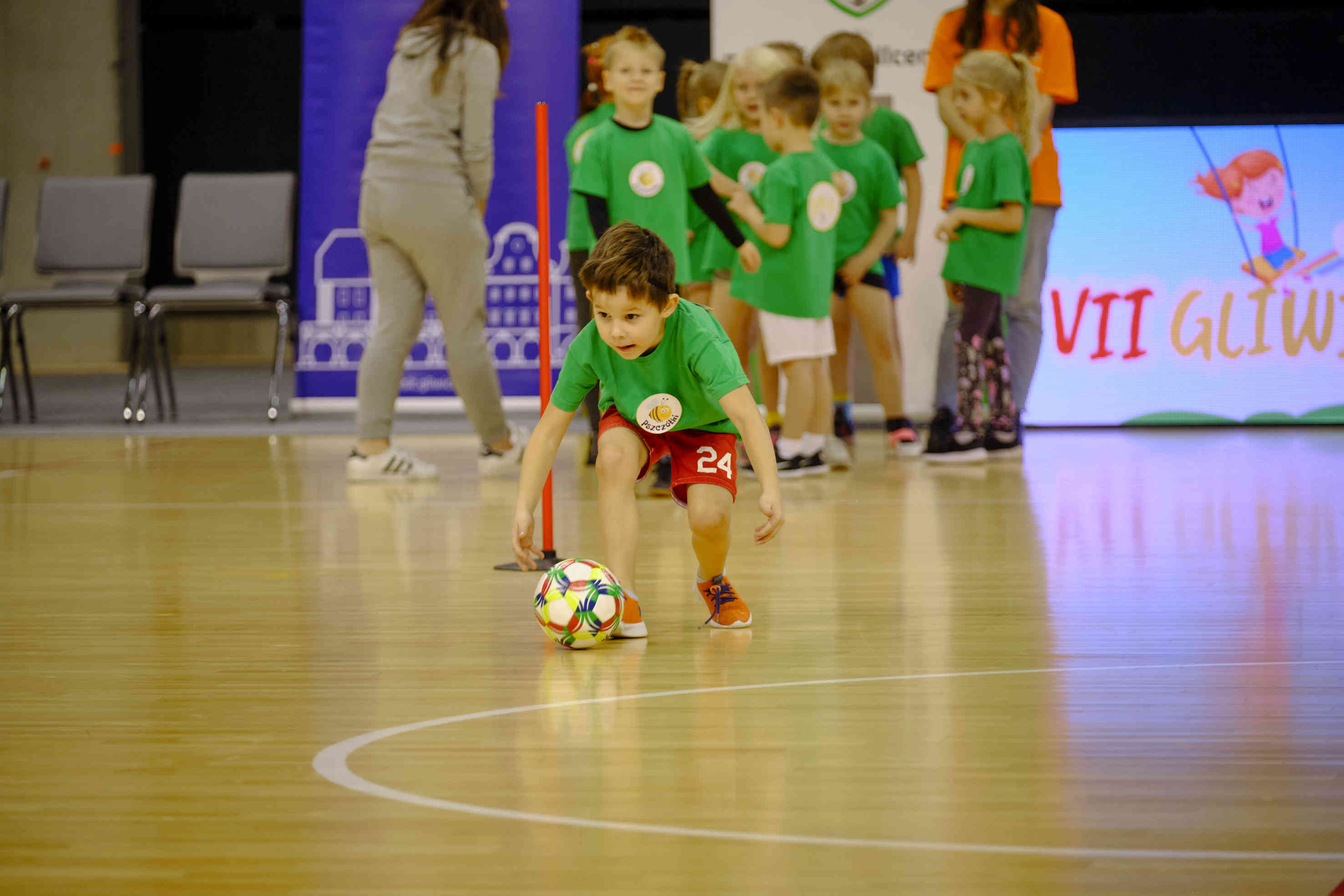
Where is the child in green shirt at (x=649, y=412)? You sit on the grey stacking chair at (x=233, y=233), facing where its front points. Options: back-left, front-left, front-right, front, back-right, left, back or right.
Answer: front

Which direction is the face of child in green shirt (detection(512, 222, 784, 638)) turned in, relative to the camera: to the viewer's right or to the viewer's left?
to the viewer's left

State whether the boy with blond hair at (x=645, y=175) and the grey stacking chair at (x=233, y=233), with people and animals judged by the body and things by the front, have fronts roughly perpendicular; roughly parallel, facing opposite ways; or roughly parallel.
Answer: roughly parallel

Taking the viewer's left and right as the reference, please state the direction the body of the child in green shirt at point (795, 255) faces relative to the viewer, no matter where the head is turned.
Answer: facing away from the viewer and to the left of the viewer

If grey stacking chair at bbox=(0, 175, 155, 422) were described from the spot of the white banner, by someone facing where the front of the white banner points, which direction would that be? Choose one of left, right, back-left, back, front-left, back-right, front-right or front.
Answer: right

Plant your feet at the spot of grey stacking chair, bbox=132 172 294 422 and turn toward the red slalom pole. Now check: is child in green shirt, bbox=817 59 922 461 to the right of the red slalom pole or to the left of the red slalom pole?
left

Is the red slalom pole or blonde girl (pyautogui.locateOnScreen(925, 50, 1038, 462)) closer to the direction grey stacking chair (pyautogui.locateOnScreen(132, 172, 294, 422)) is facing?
the red slalom pole

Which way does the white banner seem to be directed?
toward the camera

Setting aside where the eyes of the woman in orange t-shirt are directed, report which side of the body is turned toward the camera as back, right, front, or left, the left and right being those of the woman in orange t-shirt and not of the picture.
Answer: front

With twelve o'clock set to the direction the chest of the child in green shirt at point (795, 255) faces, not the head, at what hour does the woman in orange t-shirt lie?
The woman in orange t-shirt is roughly at 3 o'clock from the child in green shirt.

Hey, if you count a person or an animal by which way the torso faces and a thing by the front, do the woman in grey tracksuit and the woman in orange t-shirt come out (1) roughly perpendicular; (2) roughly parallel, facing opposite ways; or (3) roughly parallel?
roughly parallel, facing opposite ways

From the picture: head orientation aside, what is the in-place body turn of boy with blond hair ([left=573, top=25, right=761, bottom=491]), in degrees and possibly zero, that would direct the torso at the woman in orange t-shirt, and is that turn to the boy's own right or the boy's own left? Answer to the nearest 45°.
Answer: approximately 135° to the boy's own left

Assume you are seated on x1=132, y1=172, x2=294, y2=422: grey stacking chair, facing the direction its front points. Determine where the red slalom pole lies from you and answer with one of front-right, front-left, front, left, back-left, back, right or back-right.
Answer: front
